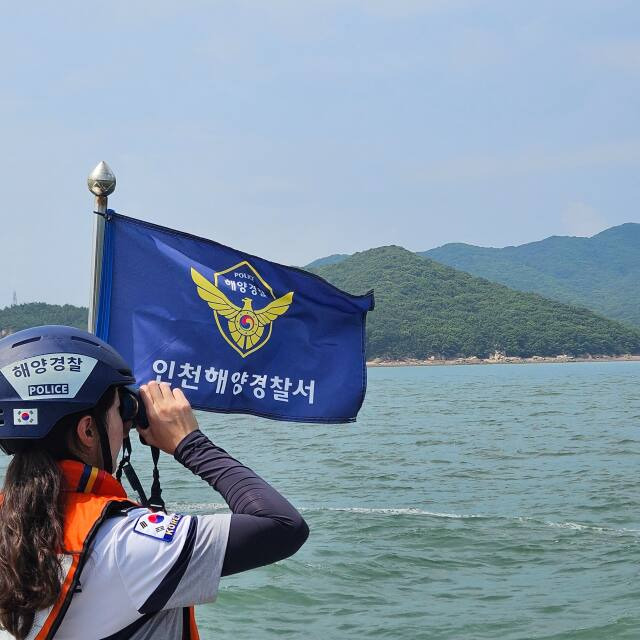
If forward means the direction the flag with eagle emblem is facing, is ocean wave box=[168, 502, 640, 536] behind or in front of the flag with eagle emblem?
behind

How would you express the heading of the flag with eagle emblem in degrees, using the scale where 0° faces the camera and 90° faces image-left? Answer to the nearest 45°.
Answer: approximately 0°

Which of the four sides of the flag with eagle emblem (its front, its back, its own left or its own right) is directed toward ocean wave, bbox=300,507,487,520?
back
